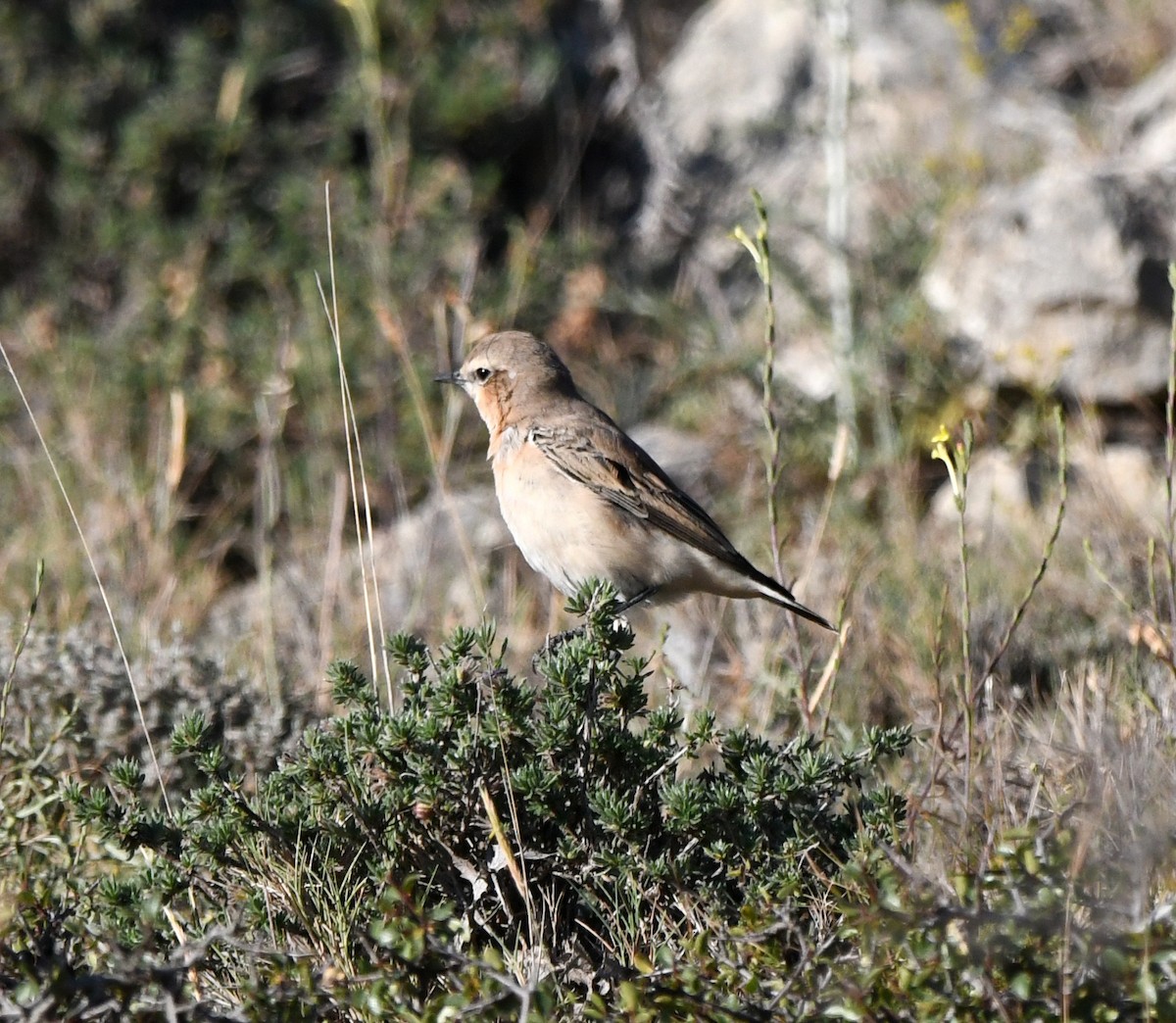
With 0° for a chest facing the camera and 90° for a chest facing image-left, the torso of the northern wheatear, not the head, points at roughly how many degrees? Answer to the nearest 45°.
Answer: approximately 90°

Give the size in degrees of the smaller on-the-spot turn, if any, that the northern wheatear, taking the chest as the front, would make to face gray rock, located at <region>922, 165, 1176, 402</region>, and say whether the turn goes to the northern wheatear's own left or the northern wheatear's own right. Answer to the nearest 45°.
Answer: approximately 135° to the northern wheatear's own right

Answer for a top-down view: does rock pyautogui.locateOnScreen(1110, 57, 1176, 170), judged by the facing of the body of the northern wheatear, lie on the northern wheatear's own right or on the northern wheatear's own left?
on the northern wheatear's own right
